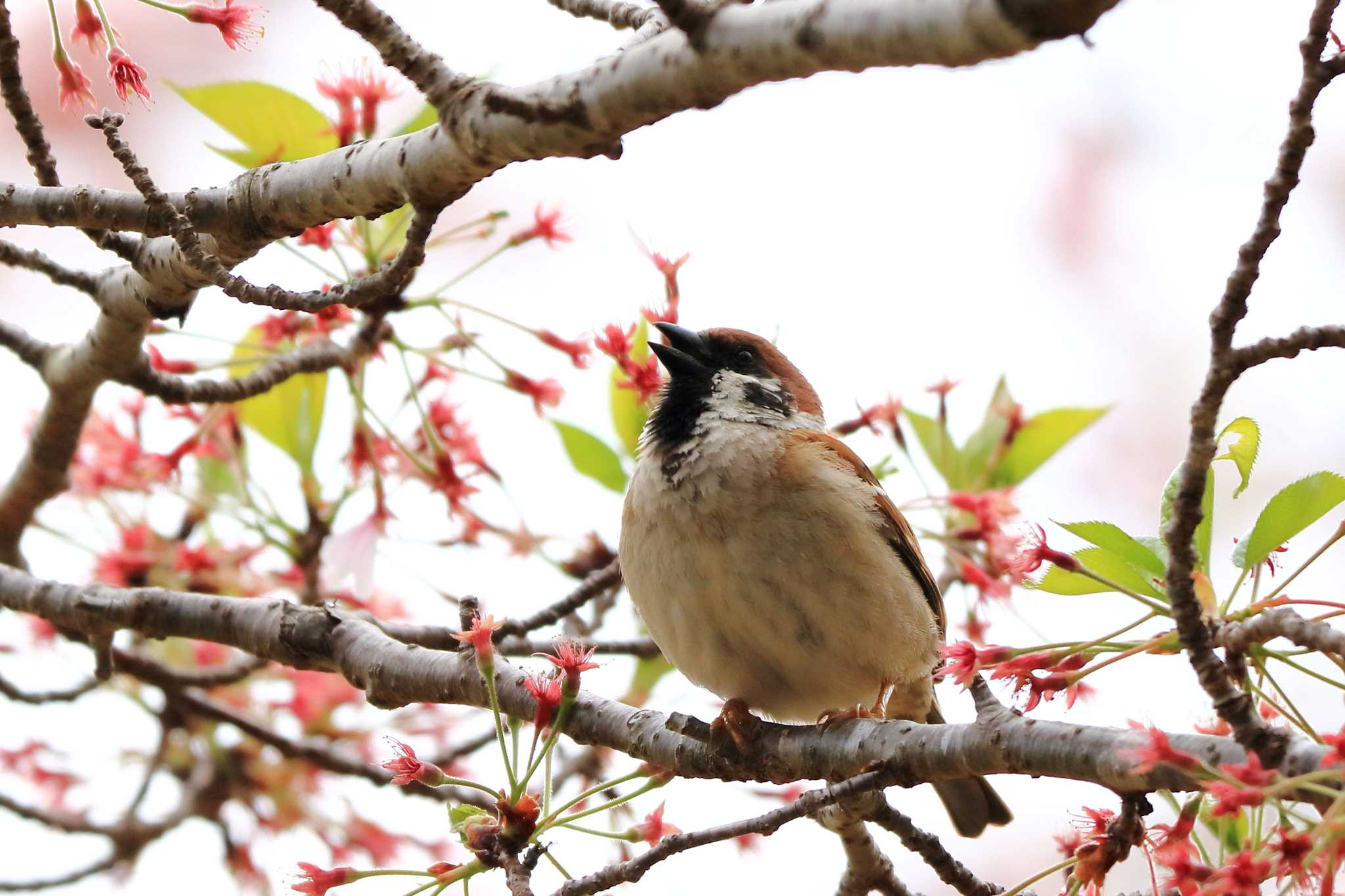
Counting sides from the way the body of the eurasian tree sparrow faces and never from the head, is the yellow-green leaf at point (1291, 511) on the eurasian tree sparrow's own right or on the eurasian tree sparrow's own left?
on the eurasian tree sparrow's own left

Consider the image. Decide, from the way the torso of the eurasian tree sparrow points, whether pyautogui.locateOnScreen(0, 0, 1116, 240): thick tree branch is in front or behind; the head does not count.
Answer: in front

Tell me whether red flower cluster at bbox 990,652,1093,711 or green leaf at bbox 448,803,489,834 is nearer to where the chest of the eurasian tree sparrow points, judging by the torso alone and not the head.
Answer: the green leaf

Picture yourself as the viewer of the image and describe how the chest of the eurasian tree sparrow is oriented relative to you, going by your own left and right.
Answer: facing the viewer and to the left of the viewer

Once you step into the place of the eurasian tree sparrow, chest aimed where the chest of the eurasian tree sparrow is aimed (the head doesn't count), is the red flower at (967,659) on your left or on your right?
on your left

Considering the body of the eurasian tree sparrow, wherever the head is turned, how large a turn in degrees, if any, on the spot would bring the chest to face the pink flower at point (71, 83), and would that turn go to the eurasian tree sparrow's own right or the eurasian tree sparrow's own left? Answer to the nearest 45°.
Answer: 0° — it already faces it

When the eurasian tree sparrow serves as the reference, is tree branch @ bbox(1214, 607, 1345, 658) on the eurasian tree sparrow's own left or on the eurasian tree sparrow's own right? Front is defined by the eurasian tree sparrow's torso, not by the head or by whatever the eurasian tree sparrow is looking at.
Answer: on the eurasian tree sparrow's own left

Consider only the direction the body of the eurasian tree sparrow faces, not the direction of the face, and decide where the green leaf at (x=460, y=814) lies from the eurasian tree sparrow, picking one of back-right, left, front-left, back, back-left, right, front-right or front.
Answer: front
